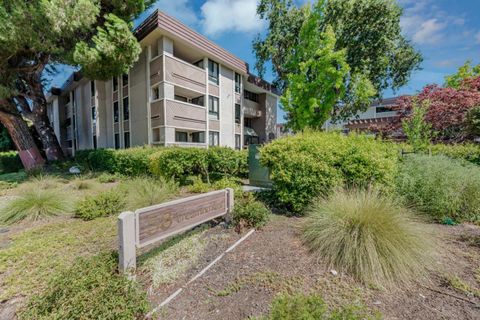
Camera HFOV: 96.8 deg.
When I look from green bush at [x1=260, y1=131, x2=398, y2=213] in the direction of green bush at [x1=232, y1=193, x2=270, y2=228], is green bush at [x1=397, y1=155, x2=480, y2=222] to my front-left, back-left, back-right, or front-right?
back-left

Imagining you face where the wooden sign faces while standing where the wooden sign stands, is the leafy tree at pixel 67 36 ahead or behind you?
behind

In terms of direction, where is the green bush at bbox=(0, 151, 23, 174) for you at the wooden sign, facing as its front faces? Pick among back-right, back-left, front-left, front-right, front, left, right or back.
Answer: back

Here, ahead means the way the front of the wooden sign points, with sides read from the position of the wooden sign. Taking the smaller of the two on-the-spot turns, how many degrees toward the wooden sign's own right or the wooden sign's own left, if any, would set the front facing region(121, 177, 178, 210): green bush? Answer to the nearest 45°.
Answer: approximately 135° to the wooden sign's own left

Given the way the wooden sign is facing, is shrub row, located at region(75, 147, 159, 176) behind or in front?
behind

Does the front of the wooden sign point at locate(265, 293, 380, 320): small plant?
yes

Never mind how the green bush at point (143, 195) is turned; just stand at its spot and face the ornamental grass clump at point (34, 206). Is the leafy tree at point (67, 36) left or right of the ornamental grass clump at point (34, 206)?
right

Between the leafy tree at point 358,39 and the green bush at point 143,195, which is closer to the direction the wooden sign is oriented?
the leafy tree

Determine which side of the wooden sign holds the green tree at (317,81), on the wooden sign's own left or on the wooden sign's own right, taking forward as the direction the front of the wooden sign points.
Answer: on the wooden sign's own left

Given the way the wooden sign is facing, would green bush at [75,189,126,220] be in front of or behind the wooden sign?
behind

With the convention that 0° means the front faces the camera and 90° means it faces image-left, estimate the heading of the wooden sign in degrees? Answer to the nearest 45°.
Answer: approximately 315°

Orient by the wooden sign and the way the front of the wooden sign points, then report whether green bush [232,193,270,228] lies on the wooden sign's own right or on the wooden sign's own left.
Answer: on the wooden sign's own left

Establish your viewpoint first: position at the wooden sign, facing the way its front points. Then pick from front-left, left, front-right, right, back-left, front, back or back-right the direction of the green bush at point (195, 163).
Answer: back-left
